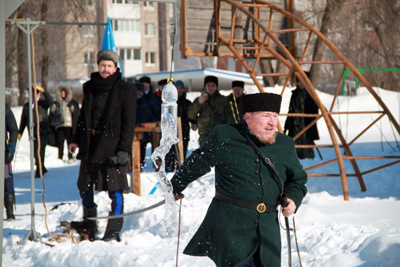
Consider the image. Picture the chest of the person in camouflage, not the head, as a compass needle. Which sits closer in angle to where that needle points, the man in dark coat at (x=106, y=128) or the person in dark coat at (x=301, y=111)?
the man in dark coat

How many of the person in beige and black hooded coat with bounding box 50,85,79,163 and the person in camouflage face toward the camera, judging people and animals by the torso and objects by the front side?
2

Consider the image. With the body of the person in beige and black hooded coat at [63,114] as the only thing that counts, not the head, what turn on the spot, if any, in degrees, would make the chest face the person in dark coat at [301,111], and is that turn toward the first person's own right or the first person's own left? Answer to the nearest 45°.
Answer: approximately 45° to the first person's own left

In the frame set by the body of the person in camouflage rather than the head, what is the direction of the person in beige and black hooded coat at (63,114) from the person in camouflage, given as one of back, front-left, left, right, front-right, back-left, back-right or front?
back-right

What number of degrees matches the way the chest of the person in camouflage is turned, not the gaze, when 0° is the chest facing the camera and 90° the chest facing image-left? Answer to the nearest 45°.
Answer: approximately 0°

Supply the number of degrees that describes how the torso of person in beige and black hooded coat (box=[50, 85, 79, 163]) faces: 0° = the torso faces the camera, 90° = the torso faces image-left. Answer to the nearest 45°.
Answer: approximately 0°

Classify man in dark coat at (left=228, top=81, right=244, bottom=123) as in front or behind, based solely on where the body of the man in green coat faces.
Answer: behind
